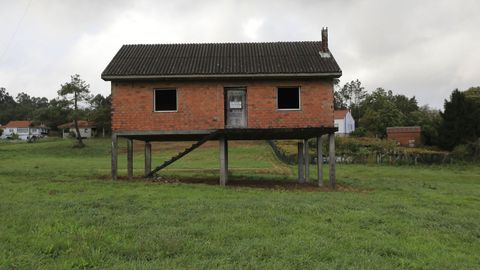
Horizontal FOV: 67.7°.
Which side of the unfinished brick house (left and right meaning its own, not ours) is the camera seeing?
front
